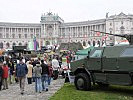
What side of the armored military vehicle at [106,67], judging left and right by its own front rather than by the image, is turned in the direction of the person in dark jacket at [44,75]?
front

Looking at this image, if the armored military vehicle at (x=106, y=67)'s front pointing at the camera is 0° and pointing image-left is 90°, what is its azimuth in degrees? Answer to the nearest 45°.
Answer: approximately 90°
